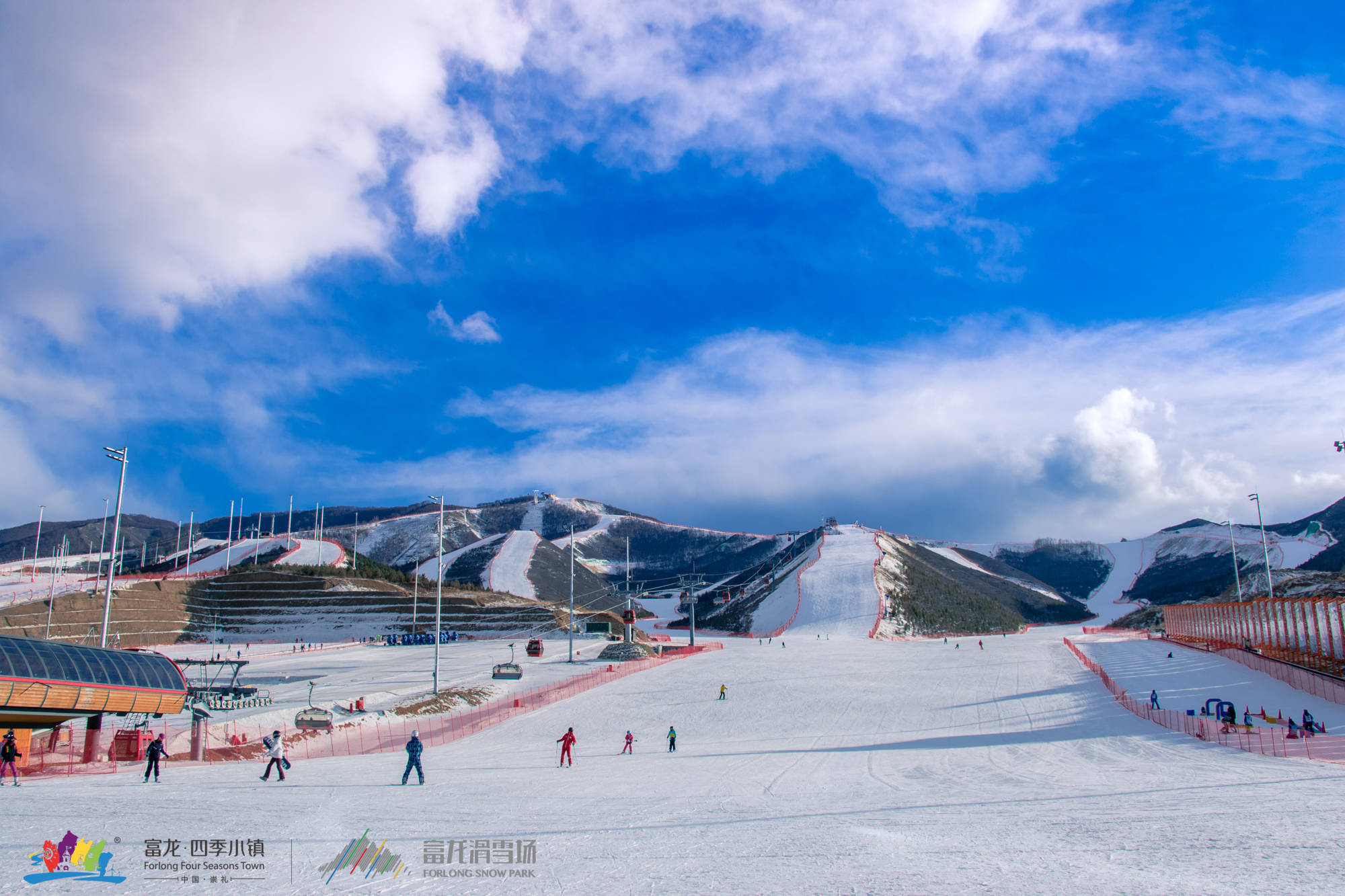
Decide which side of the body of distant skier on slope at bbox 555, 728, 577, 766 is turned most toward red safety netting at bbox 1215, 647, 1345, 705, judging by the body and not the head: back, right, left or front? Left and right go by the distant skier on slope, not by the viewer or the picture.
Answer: left

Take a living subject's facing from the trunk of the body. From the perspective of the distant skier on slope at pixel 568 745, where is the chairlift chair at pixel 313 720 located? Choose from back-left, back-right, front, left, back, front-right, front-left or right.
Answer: back-right

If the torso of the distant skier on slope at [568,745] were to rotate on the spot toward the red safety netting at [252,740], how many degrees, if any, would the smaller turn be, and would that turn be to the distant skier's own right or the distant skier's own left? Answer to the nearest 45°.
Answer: approximately 90° to the distant skier's own right

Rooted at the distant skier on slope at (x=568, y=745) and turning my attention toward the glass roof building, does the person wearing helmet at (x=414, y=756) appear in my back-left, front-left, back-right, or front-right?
front-left

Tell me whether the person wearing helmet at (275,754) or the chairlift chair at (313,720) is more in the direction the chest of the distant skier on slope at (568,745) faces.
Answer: the person wearing helmet

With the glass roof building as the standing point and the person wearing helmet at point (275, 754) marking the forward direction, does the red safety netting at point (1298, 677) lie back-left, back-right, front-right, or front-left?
front-left

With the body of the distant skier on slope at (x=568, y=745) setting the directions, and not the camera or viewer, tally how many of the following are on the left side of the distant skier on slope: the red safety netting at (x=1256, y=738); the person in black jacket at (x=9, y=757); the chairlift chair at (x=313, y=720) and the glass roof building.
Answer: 1

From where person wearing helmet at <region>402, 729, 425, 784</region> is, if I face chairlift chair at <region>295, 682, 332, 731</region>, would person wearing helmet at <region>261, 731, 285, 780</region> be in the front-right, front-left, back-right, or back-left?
front-left

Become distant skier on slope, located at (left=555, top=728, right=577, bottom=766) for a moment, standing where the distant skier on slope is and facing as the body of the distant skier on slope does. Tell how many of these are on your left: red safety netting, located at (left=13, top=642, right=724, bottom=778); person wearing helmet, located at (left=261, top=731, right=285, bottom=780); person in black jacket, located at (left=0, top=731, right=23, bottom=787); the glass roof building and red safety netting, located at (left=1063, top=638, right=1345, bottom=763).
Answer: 1

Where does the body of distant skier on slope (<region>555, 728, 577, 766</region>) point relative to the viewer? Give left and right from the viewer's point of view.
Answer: facing the viewer

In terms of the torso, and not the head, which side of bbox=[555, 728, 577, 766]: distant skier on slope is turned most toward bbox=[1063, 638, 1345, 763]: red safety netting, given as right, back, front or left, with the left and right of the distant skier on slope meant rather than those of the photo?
left

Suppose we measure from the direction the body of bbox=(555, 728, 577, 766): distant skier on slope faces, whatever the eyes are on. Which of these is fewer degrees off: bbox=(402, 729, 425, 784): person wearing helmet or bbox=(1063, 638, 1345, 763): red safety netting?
the person wearing helmet

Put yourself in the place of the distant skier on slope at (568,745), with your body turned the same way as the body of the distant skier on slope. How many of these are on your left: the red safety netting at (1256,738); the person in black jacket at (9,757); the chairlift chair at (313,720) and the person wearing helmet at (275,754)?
1

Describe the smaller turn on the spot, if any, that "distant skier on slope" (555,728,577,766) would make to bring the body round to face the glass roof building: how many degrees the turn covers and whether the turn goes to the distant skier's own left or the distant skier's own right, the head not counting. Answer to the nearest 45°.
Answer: approximately 90° to the distant skier's own right

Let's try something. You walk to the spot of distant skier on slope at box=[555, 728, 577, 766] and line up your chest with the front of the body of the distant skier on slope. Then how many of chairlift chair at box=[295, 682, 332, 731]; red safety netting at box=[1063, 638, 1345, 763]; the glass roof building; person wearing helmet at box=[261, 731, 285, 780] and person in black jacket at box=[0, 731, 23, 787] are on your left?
1

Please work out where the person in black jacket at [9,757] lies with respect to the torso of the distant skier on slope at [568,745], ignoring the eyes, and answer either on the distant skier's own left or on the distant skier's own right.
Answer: on the distant skier's own right
